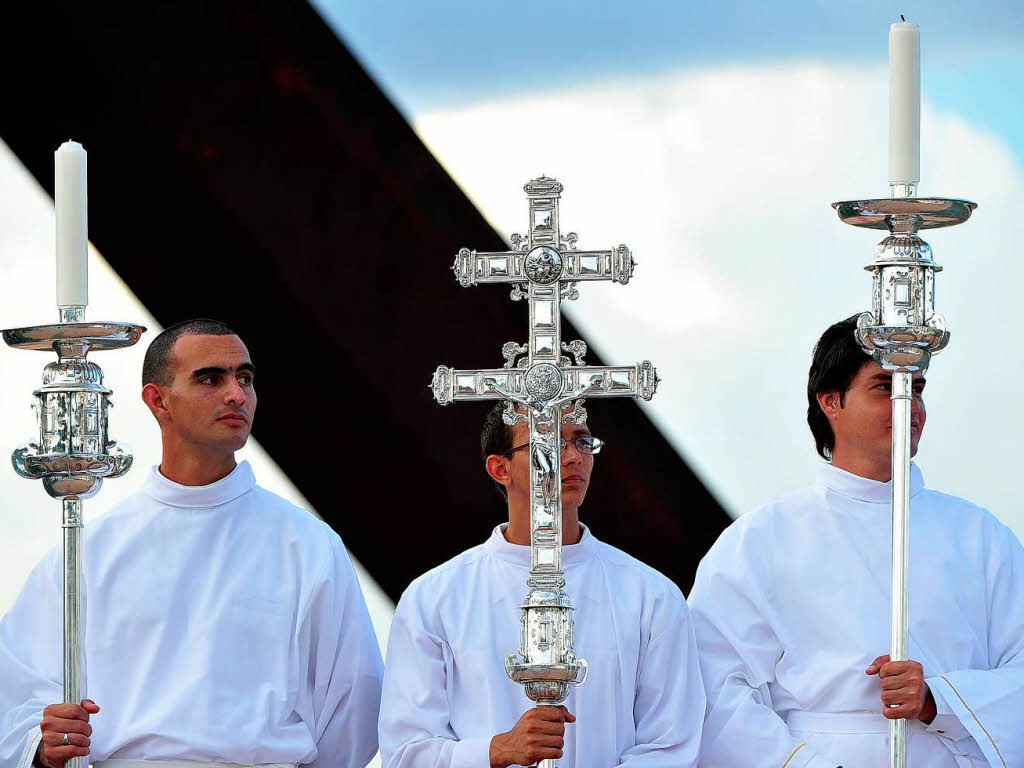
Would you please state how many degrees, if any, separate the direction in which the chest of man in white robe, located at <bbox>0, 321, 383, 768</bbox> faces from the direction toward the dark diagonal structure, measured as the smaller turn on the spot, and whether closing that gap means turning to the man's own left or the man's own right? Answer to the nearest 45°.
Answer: approximately 180°

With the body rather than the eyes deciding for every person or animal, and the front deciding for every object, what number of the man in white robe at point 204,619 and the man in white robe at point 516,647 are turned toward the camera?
2

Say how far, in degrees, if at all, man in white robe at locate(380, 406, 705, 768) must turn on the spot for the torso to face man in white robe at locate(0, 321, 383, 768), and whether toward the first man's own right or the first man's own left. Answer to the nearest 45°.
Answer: approximately 90° to the first man's own right

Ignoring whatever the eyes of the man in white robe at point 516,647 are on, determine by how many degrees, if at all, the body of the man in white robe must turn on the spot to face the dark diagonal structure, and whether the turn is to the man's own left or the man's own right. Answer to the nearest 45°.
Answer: approximately 135° to the man's own right

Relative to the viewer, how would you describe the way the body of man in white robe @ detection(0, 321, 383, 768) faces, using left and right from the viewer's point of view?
facing the viewer

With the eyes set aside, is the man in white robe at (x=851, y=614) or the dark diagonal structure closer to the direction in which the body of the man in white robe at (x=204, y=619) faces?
the man in white robe

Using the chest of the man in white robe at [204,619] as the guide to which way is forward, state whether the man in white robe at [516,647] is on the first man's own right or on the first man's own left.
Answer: on the first man's own left

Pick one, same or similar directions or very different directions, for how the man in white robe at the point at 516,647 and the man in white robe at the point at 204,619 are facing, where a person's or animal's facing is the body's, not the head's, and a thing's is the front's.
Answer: same or similar directions

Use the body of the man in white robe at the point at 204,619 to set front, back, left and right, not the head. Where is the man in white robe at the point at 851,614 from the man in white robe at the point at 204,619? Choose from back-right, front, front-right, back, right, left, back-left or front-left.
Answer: left

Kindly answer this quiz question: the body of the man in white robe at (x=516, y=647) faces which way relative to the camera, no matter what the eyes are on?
toward the camera

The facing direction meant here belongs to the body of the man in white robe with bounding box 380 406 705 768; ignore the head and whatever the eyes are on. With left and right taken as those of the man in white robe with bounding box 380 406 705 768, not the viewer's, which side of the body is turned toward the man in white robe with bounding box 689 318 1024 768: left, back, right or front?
left

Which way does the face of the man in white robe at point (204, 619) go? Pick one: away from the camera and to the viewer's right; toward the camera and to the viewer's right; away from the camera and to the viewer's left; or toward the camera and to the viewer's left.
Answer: toward the camera and to the viewer's right
